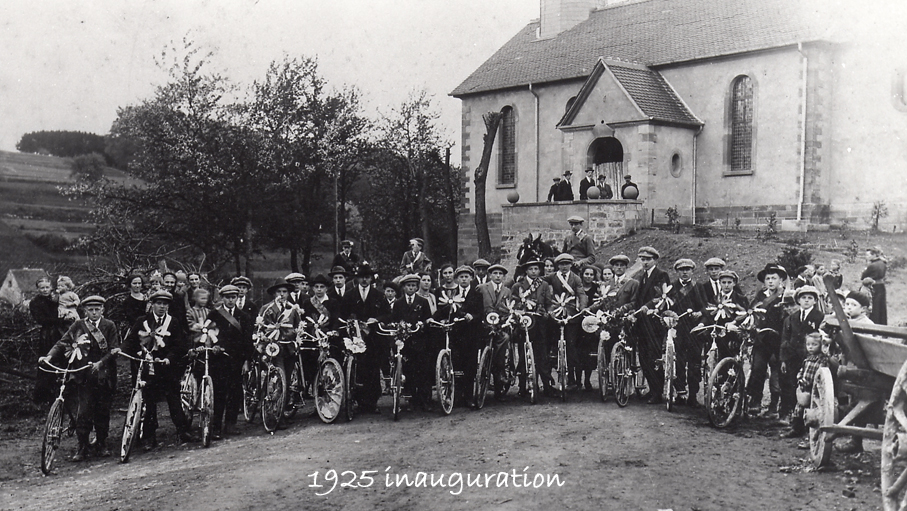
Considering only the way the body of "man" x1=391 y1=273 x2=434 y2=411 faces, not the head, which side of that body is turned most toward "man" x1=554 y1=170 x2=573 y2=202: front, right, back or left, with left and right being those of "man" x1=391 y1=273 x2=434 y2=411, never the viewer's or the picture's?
back

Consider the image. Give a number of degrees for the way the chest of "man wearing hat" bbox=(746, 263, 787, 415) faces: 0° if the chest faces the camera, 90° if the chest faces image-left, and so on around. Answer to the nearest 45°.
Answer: approximately 0°

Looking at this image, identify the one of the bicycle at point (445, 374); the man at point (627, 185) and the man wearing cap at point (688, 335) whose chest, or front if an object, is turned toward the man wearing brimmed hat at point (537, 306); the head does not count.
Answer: the man

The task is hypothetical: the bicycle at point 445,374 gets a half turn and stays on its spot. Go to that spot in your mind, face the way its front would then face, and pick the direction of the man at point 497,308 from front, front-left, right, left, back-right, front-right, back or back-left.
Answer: front-right

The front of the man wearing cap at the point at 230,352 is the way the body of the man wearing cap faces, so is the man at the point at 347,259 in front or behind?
behind

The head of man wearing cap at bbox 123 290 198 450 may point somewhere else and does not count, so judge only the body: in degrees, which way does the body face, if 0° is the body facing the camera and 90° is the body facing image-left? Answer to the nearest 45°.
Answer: approximately 0°

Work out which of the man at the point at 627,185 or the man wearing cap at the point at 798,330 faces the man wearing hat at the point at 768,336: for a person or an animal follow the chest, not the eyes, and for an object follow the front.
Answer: the man

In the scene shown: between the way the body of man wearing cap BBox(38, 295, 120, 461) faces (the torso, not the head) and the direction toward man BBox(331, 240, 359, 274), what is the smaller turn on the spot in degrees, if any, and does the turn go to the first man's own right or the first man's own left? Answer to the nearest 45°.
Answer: approximately 135° to the first man's own left

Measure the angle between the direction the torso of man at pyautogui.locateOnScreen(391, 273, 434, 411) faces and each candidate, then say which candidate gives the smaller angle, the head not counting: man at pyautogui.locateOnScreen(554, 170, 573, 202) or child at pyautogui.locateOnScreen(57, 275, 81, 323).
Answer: the child
